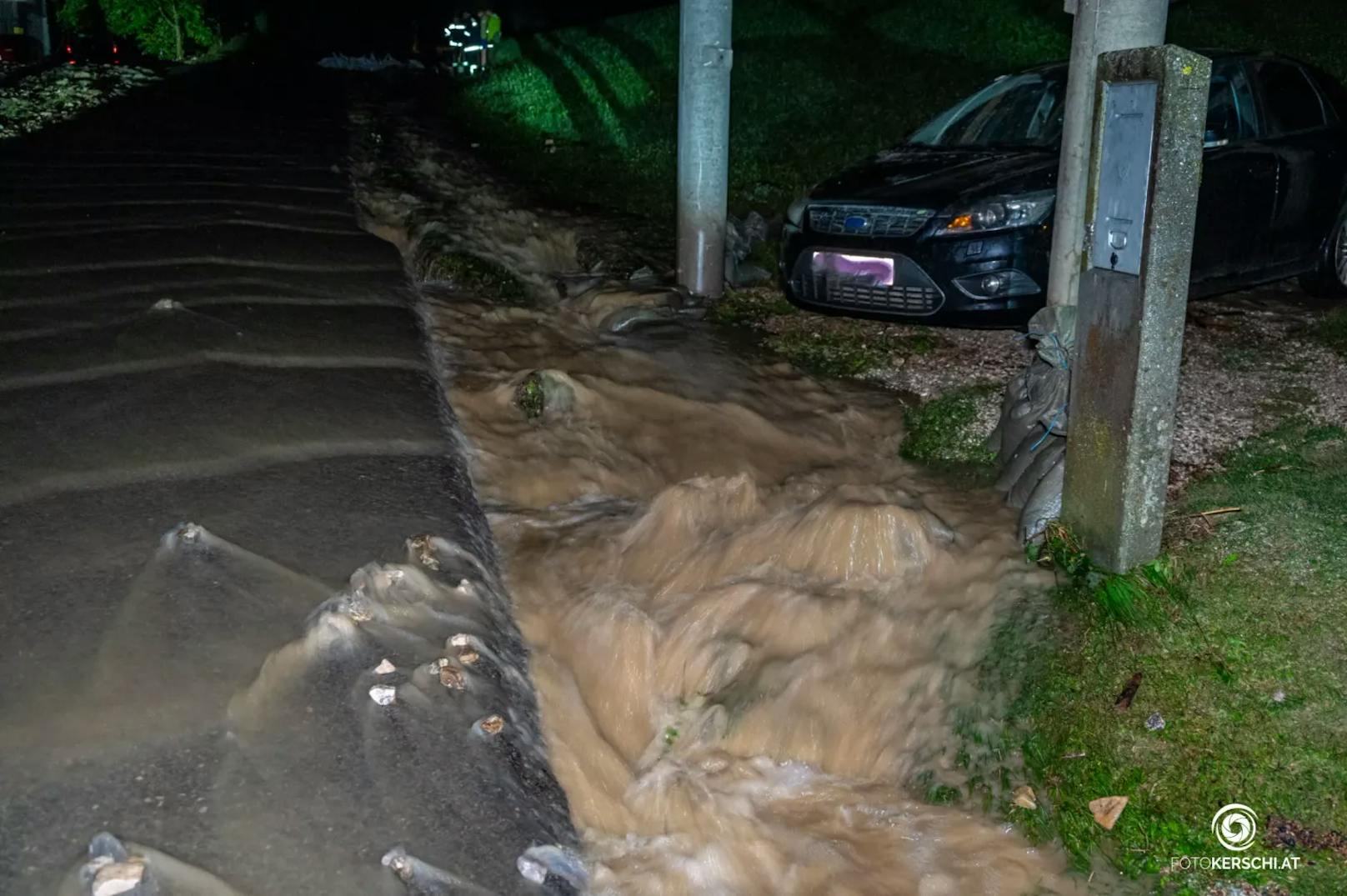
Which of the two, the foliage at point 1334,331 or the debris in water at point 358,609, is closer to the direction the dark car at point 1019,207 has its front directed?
the debris in water

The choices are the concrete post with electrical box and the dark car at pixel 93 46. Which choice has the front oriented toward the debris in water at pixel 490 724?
the concrete post with electrical box

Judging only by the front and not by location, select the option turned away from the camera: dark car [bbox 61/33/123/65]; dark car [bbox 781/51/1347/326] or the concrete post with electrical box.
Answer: dark car [bbox 61/33/123/65]

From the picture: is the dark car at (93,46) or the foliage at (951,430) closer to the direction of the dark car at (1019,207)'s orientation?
the foliage

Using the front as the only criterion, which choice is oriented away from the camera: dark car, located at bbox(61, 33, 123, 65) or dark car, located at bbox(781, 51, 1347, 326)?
dark car, located at bbox(61, 33, 123, 65)

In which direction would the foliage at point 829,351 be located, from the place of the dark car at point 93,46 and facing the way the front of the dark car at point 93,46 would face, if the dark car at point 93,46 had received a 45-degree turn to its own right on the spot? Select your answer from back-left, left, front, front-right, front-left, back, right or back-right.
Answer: back-right

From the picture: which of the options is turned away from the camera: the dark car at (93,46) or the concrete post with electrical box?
the dark car

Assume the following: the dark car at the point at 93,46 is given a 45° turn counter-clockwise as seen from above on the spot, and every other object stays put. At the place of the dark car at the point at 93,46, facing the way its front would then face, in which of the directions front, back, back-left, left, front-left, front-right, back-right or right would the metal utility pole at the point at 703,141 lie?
back-left

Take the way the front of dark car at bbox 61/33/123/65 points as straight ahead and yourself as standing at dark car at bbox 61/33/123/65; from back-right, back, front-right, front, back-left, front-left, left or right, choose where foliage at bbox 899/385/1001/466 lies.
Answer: back

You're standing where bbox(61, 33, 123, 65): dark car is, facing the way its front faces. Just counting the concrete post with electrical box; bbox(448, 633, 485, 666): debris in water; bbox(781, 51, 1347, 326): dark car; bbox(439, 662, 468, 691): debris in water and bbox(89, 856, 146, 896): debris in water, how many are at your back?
5

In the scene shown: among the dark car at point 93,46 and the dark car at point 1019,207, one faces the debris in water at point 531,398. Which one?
the dark car at point 1019,207

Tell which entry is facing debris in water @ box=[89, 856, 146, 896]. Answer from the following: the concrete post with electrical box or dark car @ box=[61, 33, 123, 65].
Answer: the concrete post with electrical box

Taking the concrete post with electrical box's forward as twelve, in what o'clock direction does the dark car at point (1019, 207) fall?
The dark car is roughly at 4 o'clock from the concrete post with electrical box.

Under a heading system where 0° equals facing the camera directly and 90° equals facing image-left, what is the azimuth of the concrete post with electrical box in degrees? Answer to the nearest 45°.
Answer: approximately 45°

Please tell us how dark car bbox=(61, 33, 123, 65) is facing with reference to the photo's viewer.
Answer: facing away from the viewer

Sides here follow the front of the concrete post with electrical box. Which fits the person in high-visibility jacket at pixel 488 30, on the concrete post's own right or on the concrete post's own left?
on the concrete post's own right

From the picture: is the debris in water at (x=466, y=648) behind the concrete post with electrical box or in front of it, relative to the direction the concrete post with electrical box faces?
in front
